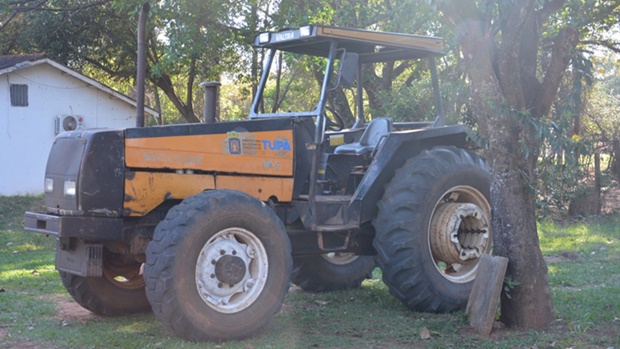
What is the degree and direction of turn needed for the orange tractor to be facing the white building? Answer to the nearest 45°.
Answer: approximately 90° to its right

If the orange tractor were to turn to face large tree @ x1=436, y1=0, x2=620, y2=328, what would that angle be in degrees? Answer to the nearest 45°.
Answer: approximately 135° to its left

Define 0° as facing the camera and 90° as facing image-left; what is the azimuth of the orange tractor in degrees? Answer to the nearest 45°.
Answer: approximately 45°
